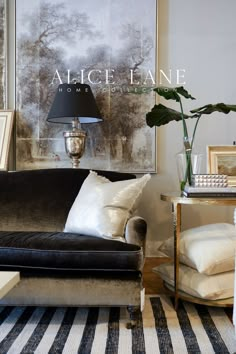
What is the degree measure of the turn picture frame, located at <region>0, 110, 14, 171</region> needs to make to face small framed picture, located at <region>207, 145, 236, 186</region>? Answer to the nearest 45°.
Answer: approximately 90° to its left

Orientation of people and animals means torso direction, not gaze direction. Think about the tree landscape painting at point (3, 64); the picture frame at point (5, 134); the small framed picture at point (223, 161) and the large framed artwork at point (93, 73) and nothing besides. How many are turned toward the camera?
4

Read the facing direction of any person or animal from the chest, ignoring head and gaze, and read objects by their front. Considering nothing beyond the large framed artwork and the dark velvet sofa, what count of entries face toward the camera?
2

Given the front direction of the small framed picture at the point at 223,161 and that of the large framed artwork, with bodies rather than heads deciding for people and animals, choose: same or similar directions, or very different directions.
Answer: same or similar directions

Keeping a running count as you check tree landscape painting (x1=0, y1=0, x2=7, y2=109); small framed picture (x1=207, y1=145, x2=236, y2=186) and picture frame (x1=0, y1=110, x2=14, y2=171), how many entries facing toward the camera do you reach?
3

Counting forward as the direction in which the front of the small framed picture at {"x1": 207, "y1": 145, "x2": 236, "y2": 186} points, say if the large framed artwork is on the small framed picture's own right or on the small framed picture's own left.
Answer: on the small framed picture's own right

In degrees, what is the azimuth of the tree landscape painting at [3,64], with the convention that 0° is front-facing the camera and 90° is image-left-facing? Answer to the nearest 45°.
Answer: approximately 0°

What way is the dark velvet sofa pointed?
toward the camera

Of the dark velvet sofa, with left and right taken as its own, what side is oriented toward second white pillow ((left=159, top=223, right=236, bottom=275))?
left

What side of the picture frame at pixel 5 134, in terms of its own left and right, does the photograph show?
front

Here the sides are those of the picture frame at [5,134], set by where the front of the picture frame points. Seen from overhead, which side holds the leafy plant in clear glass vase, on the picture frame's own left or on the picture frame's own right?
on the picture frame's own left

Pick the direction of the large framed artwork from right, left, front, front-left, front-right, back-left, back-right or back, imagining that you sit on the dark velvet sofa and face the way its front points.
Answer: back
